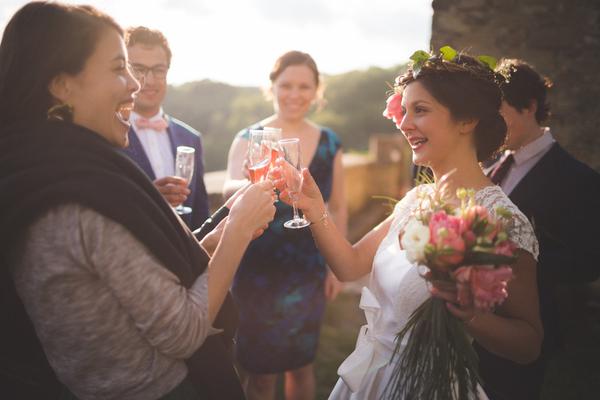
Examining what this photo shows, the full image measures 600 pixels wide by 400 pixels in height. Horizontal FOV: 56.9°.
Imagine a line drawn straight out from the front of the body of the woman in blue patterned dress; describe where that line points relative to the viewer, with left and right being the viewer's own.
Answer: facing the viewer

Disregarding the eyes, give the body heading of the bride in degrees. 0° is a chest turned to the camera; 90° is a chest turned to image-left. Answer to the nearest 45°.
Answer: approximately 45°

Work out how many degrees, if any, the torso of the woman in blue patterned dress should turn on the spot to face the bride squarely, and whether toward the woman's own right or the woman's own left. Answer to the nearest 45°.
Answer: approximately 45° to the woman's own left

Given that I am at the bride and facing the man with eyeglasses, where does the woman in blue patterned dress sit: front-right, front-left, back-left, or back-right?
front-right

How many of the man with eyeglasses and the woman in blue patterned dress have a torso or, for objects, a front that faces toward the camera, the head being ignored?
2

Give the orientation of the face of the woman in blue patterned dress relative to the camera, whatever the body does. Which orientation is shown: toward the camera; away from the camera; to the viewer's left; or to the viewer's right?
toward the camera

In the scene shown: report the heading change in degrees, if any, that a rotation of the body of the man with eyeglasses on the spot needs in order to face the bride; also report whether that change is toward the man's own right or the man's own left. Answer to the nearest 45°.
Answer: approximately 45° to the man's own left

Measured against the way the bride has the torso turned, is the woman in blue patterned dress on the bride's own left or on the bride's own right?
on the bride's own right

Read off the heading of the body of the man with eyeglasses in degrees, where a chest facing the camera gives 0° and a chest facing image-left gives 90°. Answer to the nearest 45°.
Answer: approximately 0°
